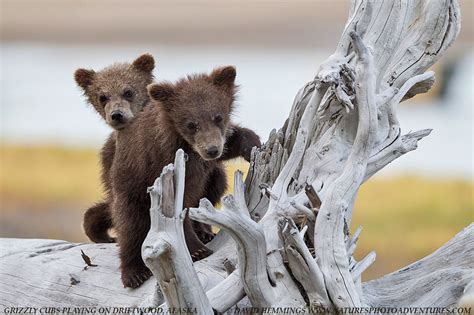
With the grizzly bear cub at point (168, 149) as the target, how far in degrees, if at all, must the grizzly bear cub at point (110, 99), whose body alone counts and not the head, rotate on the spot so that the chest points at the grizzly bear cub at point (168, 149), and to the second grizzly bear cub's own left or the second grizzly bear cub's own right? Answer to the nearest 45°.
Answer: approximately 45° to the second grizzly bear cub's own left

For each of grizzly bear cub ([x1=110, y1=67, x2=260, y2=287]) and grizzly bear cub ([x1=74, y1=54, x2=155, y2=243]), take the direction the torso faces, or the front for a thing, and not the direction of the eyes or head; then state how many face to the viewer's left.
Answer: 0

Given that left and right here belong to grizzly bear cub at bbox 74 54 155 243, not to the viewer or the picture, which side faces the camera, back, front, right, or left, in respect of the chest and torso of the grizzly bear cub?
front
